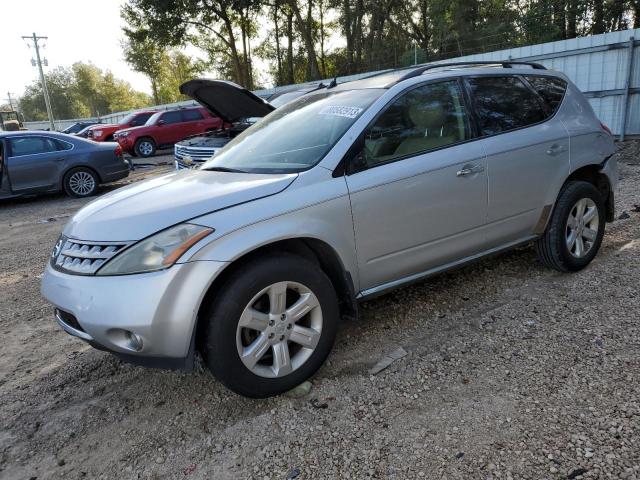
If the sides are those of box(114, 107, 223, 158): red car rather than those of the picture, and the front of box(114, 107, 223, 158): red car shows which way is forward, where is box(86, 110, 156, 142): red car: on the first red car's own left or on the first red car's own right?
on the first red car's own right

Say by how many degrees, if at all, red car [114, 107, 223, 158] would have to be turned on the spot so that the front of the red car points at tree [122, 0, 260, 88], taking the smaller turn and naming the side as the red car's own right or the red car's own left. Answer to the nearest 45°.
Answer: approximately 135° to the red car's own right

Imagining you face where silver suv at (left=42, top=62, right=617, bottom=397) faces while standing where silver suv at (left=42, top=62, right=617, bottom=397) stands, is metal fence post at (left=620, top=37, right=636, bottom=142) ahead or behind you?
behind

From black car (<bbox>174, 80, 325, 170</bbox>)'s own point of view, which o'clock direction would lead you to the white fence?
The white fence is roughly at 7 o'clock from the black car.

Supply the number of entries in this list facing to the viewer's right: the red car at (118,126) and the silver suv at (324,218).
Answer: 0

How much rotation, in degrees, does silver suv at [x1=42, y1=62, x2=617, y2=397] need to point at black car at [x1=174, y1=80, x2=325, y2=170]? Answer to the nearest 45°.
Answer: approximately 135° to its right

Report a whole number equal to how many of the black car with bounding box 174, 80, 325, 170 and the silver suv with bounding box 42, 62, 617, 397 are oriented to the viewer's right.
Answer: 0

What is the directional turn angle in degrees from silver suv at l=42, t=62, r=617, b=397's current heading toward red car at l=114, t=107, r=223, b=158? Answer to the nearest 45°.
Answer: approximately 135° to its right
